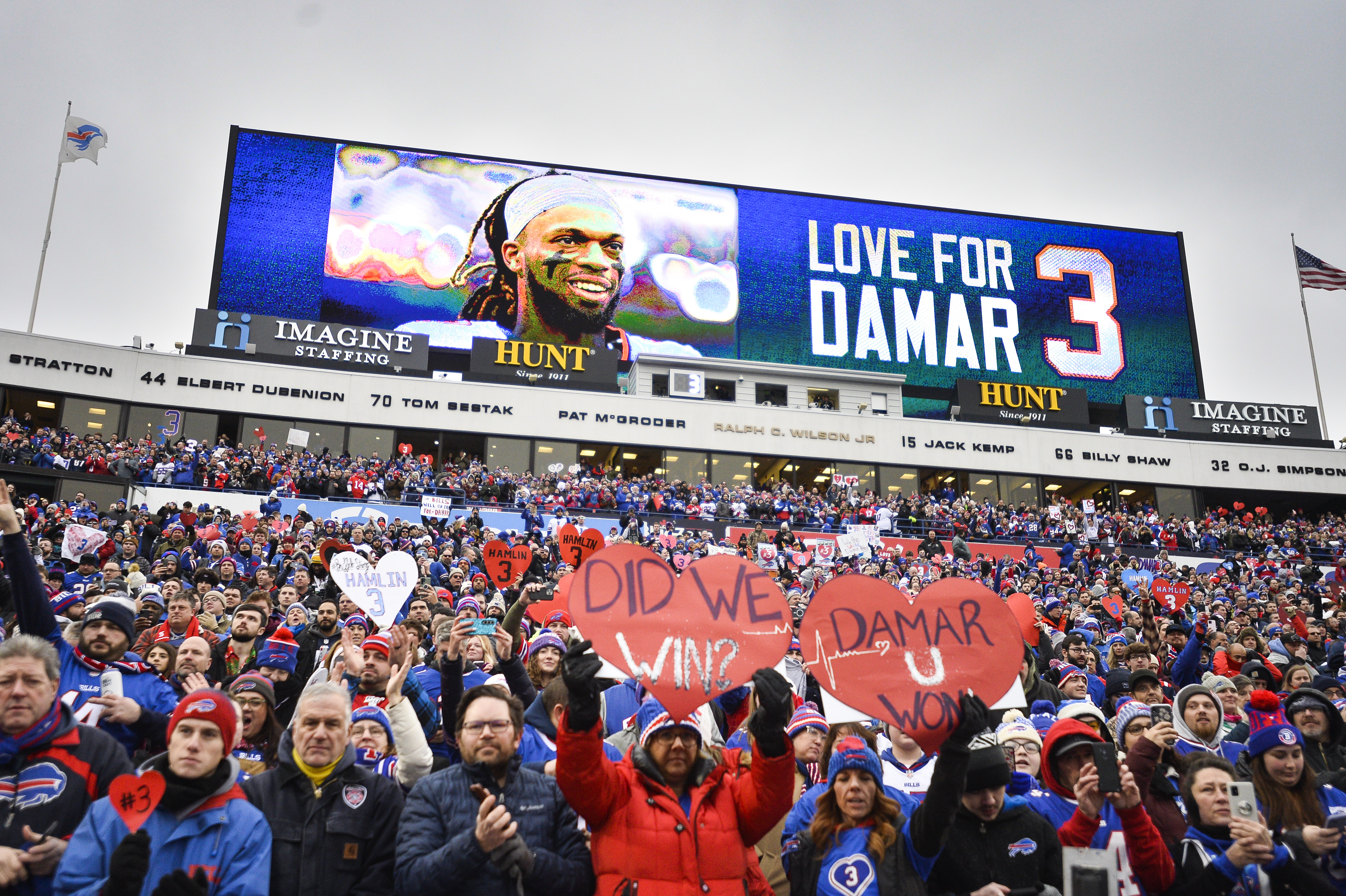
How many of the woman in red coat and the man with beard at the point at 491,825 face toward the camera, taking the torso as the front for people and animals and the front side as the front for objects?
2

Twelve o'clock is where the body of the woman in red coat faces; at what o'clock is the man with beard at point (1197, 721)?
The man with beard is roughly at 8 o'clock from the woman in red coat.

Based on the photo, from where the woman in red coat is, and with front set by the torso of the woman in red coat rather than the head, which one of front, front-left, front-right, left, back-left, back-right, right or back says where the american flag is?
back-left

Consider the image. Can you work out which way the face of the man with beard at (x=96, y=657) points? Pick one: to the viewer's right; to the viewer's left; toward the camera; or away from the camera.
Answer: toward the camera

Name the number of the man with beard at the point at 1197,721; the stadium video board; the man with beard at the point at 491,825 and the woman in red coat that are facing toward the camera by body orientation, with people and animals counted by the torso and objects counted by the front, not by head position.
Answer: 4

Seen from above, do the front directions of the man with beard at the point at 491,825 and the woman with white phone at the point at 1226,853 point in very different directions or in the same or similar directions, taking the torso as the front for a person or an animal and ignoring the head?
same or similar directions

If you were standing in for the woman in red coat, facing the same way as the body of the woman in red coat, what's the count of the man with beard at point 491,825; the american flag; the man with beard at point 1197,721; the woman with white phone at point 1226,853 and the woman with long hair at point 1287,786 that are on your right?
1

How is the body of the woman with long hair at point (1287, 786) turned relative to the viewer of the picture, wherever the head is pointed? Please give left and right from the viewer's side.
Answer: facing the viewer and to the right of the viewer

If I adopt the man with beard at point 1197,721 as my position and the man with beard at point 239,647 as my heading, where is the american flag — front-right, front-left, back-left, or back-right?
back-right

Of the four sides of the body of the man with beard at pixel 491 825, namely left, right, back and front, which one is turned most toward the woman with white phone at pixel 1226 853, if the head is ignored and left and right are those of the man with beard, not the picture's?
left

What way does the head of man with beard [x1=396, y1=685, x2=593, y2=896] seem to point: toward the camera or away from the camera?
toward the camera

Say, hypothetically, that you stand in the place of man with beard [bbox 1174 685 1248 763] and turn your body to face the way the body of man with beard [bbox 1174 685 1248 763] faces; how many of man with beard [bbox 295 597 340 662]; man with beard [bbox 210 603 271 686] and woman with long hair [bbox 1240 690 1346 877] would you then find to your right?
2

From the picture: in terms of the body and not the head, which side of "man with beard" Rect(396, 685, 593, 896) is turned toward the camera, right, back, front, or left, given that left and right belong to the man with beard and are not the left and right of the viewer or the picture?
front

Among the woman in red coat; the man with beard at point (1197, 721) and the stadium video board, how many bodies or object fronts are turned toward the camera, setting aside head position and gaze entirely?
3

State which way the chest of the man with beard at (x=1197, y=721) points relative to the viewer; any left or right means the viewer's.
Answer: facing the viewer

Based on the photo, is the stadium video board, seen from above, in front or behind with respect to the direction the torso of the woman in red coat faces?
behind
